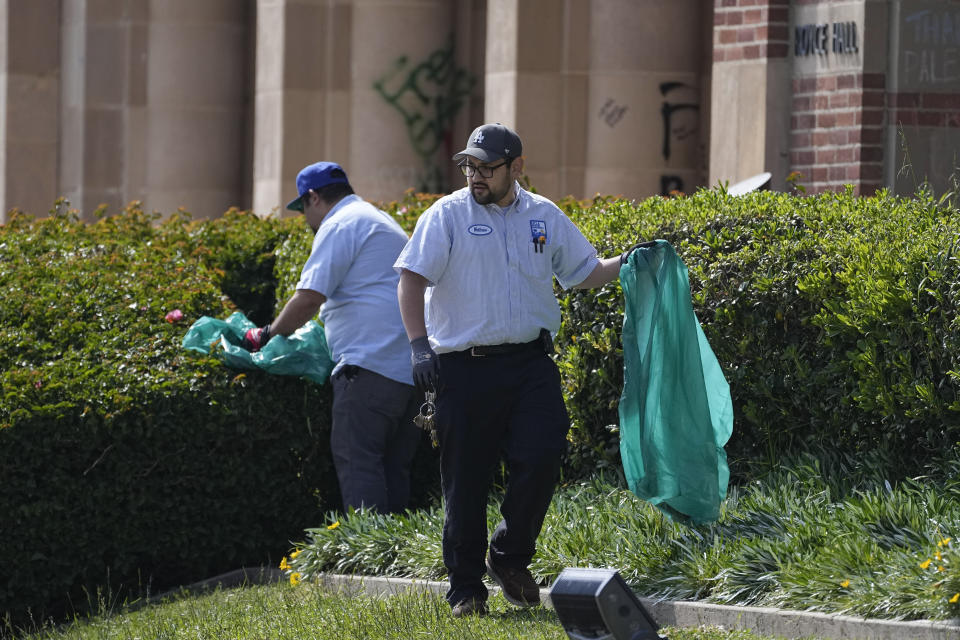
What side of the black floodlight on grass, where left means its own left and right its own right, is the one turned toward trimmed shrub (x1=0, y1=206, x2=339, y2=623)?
left

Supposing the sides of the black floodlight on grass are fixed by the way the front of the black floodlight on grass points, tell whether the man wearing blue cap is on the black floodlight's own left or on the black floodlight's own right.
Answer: on the black floodlight's own left

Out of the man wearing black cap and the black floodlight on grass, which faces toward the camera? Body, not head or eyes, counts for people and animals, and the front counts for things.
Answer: the man wearing black cap

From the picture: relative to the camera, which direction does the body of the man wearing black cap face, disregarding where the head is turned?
toward the camera

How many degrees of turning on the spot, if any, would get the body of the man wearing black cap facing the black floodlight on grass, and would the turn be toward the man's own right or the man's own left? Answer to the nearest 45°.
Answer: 0° — they already face it

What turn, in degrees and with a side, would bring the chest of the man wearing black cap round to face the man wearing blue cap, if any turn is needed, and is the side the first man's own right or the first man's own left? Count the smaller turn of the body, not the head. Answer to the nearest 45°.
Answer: approximately 180°

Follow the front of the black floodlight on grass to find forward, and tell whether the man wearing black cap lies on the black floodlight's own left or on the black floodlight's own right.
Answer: on the black floodlight's own left

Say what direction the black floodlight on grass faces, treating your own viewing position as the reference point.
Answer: facing away from the viewer and to the right of the viewer

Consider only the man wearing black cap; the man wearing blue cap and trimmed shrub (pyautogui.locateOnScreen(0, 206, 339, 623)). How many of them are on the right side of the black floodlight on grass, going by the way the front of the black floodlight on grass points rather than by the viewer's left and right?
0

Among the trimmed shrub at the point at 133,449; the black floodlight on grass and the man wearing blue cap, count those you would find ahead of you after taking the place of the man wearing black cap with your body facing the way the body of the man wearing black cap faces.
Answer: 1

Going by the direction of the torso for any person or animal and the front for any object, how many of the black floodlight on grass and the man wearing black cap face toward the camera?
1

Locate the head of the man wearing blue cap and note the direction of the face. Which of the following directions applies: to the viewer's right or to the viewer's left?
to the viewer's left
